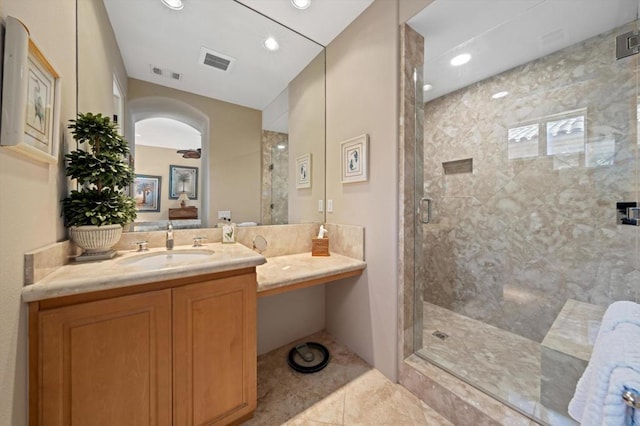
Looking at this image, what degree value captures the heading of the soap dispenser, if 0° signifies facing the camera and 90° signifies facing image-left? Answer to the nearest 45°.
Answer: approximately 0°

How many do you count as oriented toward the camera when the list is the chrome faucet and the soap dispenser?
2

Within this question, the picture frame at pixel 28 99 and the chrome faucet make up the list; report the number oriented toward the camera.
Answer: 1

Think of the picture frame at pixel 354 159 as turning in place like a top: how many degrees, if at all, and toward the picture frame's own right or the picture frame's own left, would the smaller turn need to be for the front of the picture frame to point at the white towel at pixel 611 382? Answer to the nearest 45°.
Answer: approximately 90° to the picture frame's own left
